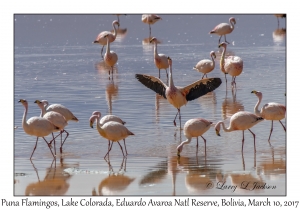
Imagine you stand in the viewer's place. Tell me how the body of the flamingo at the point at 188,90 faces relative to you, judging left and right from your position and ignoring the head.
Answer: facing the viewer and to the left of the viewer

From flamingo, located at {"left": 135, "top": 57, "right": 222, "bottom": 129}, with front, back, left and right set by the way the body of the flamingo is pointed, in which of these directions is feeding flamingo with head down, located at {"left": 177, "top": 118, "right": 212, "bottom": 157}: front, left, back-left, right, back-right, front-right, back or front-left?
front-left
